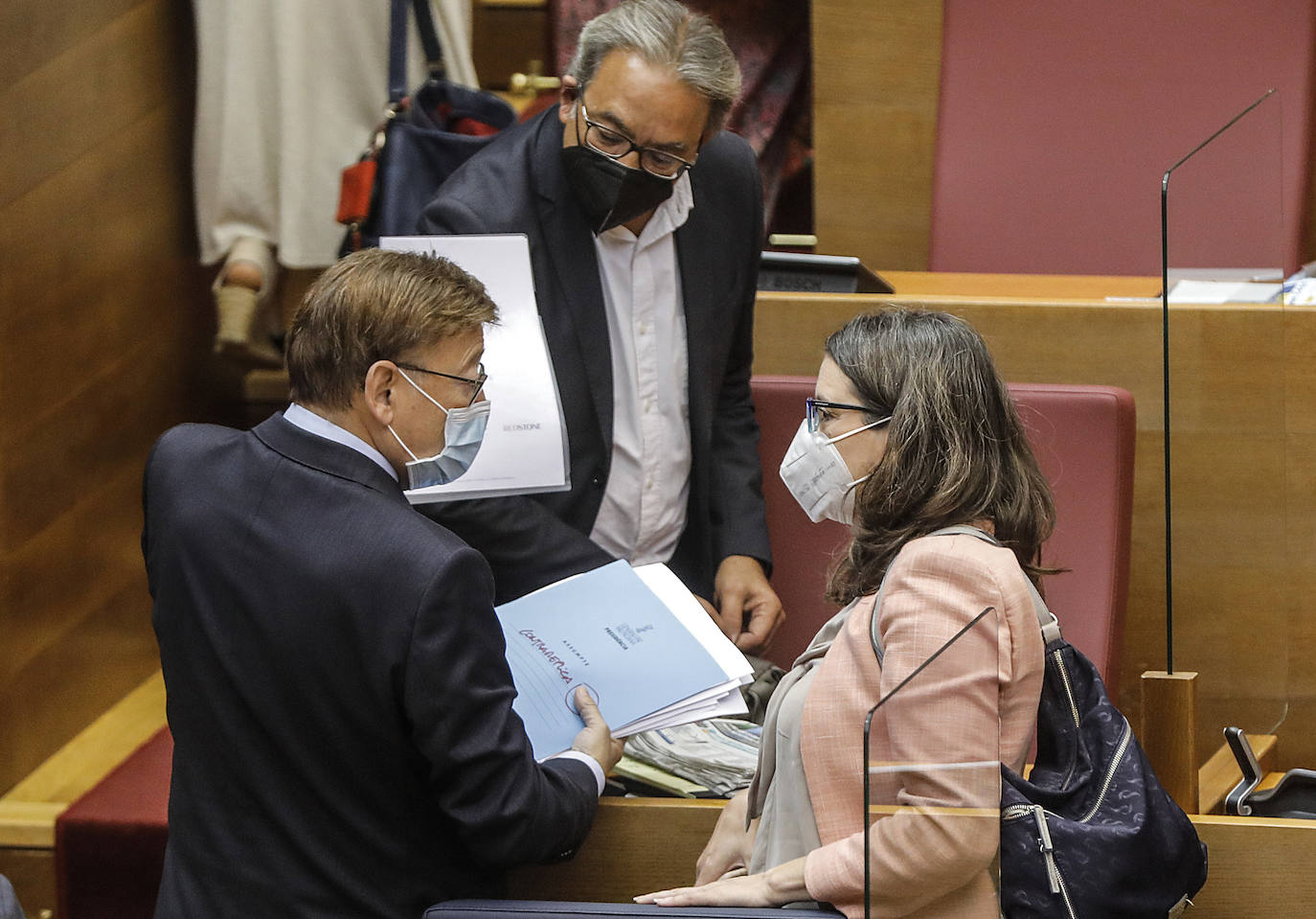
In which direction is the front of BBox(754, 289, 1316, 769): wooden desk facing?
toward the camera

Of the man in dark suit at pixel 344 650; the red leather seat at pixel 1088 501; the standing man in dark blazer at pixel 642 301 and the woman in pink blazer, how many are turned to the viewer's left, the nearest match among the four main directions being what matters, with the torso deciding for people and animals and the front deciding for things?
1

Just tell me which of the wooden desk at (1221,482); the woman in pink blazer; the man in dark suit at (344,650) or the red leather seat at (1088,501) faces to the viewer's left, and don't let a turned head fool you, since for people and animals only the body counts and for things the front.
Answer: the woman in pink blazer

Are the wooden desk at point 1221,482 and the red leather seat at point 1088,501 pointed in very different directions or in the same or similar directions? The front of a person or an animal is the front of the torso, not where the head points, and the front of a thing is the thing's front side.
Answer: same or similar directions

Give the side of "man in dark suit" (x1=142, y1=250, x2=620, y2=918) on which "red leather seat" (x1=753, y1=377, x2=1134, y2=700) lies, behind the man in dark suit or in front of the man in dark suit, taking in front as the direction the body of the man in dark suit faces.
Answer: in front

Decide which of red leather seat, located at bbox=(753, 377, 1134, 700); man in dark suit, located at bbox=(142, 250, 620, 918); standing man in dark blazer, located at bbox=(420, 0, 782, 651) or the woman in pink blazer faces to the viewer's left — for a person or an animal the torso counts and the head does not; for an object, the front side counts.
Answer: the woman in pink blazer

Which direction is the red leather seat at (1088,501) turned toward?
toward the camera

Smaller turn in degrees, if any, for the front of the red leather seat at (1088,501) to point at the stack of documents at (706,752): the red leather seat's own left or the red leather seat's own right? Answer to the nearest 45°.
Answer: approximately 45° to the red leather seat's own right

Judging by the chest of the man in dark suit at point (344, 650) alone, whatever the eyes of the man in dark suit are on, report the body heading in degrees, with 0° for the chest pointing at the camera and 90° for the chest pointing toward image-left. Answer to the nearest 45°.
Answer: approximately 225°

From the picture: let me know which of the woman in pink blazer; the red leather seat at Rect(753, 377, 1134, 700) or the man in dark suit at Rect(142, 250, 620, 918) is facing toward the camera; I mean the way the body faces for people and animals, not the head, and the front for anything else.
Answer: the red leather seat

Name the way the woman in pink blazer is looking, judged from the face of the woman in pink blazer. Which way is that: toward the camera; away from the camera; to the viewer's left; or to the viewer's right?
to the viewer's left

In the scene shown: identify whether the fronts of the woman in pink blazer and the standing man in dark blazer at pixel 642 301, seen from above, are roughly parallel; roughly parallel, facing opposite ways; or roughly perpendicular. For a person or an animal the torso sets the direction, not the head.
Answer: roughly perpendicular

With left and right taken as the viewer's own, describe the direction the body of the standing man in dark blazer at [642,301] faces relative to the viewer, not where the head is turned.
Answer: facing the viewer

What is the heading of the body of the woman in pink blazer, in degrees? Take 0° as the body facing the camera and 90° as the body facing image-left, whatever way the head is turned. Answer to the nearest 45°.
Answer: approximately 90°
